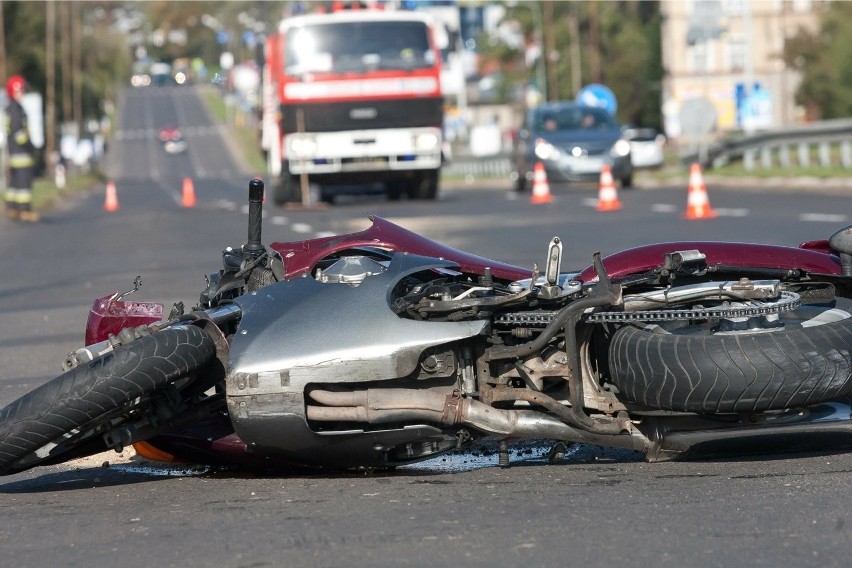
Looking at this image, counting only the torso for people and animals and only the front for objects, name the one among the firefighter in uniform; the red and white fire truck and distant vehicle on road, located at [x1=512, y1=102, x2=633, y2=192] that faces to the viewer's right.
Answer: the firefighter in uniform

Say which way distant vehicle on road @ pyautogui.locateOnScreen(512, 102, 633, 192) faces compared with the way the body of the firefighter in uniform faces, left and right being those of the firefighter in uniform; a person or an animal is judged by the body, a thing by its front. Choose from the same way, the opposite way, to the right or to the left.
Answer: to the right

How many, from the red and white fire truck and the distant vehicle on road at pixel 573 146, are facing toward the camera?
2

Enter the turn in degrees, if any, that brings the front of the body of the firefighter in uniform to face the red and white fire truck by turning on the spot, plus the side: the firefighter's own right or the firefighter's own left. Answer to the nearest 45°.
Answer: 0° — they already face it

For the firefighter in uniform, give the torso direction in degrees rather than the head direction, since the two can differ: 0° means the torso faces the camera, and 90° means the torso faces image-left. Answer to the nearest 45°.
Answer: approximately 270°

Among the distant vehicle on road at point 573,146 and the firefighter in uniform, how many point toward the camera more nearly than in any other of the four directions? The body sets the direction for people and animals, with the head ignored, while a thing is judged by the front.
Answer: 1

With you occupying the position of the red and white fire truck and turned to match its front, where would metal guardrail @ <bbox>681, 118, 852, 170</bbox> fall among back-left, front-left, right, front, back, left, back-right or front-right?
back-left

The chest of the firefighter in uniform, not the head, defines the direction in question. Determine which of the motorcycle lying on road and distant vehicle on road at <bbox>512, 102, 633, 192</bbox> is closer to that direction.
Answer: the distant vehicle on road

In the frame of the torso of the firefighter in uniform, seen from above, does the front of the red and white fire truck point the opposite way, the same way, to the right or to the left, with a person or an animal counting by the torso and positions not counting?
to the right

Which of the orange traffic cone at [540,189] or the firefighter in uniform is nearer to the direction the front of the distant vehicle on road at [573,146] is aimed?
the orange traffic cone

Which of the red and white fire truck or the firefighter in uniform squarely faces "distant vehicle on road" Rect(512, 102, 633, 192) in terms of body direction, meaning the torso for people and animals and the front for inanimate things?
the firefighter in uniform
